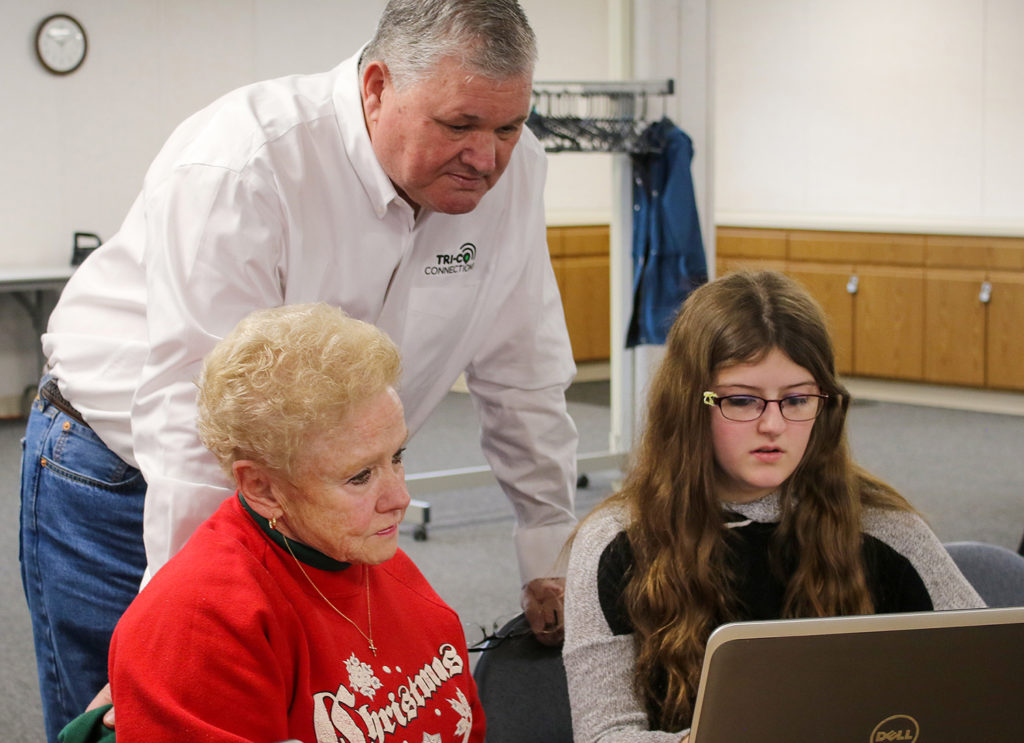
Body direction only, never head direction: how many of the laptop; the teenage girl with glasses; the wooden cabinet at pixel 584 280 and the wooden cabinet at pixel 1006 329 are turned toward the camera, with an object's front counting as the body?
3

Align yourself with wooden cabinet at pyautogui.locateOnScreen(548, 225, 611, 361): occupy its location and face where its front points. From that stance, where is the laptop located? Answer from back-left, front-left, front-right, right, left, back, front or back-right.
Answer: front

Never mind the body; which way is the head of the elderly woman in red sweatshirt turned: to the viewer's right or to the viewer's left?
to the viewer's right

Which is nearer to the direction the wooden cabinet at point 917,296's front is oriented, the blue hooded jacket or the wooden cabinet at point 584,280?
the blue hooded jacket

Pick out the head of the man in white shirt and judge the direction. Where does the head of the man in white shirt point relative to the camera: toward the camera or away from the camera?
toward the camera

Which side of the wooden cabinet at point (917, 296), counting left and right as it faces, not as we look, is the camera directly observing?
front

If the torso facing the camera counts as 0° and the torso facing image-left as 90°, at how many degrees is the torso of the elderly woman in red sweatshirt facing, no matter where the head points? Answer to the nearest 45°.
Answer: approximately 315°

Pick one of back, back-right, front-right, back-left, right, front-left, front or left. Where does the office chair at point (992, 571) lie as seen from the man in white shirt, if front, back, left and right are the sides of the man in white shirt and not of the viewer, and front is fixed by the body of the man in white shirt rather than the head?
front-left

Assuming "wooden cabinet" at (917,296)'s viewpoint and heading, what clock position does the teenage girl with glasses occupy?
The teenage girl with glasses is roughly at 12 o'clock from the wooden cabinet.

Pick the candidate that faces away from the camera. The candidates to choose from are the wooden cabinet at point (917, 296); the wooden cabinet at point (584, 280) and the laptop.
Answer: the laptop

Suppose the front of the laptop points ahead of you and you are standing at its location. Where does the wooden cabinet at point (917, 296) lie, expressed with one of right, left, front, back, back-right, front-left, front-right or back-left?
front

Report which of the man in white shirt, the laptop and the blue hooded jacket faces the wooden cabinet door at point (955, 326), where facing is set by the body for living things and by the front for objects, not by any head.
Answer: the laptop

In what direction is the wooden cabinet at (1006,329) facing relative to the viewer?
toward the camera

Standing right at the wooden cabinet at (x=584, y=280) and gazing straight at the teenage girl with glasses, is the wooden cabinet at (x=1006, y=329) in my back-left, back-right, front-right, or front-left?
front-left

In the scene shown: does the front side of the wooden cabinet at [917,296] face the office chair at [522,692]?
yes

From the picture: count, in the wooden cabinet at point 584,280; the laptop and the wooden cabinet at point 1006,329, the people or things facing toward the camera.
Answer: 2

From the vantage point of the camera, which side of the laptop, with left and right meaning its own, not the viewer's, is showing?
back
